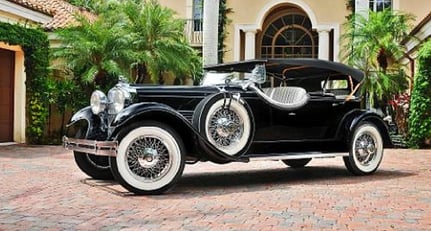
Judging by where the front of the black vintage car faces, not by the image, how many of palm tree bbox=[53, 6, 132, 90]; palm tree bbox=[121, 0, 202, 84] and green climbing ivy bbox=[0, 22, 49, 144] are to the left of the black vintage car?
0

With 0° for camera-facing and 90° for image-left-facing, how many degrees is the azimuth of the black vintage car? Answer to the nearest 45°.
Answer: approximately 45°

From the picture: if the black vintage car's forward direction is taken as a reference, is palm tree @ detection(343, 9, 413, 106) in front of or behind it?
behind

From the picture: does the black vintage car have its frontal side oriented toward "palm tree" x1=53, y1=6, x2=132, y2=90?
no

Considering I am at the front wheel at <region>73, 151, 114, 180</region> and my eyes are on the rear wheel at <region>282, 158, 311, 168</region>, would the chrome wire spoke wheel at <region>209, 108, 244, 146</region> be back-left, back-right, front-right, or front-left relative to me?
front-right

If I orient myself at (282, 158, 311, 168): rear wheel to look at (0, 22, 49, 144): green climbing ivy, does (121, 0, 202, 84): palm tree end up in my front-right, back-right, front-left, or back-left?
front-right

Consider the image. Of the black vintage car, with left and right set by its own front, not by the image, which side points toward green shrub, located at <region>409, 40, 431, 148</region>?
back

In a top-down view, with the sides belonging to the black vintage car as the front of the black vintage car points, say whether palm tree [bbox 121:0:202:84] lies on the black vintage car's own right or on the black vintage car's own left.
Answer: on the black vintage car's own right

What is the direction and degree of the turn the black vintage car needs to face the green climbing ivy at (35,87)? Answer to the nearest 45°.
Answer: approximately 90° to its right
